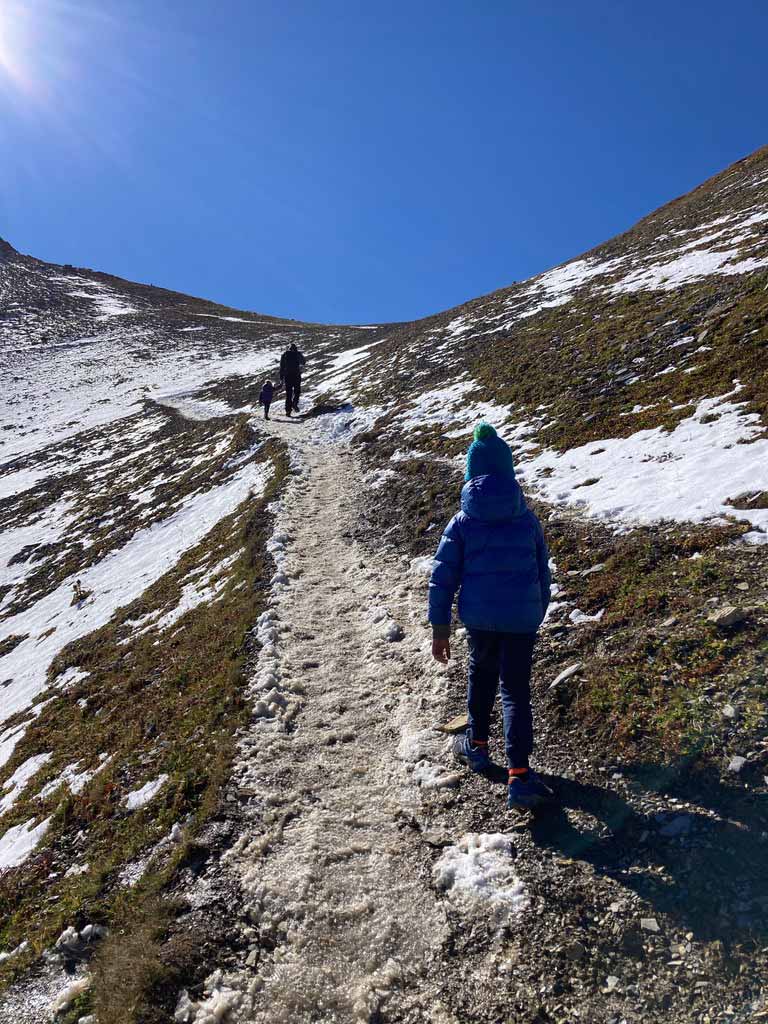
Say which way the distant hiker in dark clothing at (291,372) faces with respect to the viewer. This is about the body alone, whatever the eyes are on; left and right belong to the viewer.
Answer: facing away from the viewer

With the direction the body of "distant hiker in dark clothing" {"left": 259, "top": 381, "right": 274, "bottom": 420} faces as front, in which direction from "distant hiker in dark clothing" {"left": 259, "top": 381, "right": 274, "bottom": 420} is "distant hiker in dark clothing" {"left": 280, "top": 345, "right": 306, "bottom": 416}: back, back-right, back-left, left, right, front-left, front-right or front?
back-right

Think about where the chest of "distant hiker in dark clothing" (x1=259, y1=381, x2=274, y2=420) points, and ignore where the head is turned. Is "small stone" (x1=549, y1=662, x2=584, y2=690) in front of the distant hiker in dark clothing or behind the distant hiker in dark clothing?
behind

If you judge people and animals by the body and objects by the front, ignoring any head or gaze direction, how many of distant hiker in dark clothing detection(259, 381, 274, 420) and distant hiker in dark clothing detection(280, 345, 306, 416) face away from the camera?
2

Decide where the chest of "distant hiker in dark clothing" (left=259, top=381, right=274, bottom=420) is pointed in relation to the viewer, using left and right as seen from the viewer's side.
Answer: facing away from the viewer

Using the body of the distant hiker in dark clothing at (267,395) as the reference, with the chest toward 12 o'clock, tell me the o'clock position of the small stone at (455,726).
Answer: The small stone is roughly at 6 o'clock from the distant hiker in dark clothing.

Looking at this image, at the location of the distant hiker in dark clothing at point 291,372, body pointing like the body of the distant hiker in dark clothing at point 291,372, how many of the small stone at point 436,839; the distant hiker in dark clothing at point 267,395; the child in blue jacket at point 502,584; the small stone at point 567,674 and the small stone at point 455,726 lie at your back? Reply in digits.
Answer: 4

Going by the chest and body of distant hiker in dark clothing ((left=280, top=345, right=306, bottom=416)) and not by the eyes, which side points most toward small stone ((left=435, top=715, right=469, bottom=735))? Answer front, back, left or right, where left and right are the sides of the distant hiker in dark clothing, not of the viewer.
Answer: back

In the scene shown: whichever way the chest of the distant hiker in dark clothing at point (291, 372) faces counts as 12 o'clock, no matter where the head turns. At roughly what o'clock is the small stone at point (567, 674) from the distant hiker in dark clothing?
The small stone is roughly at 6 o'clock from the distant hiker in dark clothing.

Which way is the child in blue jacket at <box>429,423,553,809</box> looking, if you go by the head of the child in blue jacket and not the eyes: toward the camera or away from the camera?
away from the camera

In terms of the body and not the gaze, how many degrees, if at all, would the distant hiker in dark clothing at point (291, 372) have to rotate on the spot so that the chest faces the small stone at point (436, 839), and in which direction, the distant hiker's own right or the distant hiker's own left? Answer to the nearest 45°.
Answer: approximately 180°

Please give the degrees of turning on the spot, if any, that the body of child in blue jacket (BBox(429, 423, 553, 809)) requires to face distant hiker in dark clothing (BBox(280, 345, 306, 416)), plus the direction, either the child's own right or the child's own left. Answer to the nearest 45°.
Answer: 0° — they already face them
